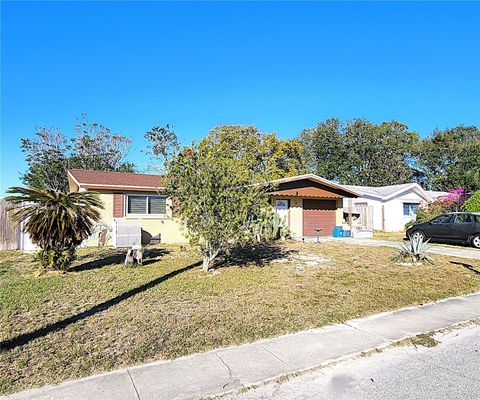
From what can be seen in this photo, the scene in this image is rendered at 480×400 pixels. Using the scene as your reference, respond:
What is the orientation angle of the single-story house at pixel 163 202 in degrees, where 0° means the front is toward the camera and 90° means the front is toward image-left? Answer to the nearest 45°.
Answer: approximately 0°

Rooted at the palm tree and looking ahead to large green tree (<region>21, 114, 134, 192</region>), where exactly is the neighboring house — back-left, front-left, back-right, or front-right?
front-right

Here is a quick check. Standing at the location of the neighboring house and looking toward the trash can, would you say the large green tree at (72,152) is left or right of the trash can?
right

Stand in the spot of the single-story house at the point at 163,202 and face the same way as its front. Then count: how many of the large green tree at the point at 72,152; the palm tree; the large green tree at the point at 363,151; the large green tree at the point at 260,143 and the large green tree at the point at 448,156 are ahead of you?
1

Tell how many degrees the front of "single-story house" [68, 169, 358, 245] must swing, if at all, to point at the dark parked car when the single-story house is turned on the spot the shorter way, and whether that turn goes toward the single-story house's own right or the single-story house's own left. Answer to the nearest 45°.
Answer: approximately 90° to the single-story house's own left

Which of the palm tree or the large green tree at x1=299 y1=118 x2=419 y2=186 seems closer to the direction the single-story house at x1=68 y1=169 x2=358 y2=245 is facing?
the palm tree

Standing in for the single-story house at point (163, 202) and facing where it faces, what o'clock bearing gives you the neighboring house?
The neighboring house is roughly at 8 o'clock from the single-story house.

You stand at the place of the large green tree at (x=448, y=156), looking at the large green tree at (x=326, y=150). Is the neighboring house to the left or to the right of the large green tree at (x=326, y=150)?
left

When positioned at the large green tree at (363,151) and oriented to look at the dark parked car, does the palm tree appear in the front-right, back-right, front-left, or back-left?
front-right

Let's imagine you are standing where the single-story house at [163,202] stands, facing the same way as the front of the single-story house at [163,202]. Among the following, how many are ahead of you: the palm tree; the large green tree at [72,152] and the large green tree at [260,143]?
1

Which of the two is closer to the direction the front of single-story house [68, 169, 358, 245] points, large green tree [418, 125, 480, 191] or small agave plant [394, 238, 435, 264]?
the small agave plant

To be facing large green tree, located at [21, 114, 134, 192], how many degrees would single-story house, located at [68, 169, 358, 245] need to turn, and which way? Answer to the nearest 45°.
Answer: approximately 135° to its right

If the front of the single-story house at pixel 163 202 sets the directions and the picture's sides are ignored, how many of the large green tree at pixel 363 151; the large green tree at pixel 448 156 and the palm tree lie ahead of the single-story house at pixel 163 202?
1

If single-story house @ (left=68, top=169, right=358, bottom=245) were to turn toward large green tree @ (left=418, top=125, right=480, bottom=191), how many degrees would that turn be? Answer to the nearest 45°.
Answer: approximately 135° to its left

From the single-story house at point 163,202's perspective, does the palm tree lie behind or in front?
in front

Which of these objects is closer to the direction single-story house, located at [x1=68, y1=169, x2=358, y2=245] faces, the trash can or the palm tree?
the palm tree
